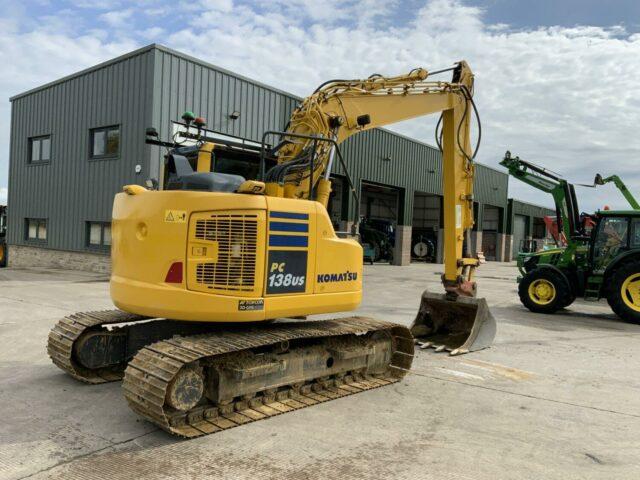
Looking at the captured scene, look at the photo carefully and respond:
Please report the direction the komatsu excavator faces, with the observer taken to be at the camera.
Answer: facing away from the viewer and to the right of the viewer

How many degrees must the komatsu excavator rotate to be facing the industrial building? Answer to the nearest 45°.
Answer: approximately 45° to its left

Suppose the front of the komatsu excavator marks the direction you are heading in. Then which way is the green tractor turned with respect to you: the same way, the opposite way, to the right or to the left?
to the left

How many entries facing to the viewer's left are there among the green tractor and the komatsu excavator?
1

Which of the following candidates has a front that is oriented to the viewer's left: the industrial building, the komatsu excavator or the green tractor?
the green tractor

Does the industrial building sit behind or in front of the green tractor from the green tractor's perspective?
in front

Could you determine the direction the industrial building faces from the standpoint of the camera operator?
facing the viewer and to the right of the viewer

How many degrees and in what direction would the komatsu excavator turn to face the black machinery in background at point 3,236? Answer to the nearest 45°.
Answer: approximately 90° to its left

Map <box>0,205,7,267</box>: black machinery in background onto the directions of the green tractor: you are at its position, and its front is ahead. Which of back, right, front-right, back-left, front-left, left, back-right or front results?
front

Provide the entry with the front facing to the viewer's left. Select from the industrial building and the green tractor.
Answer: the green tractor

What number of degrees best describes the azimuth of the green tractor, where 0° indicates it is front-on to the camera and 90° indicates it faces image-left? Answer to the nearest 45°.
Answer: approximately 90°
